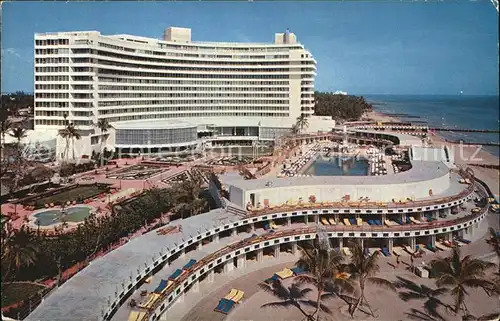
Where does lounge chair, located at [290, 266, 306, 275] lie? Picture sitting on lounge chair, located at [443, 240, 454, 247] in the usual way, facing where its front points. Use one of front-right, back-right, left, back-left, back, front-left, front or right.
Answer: right

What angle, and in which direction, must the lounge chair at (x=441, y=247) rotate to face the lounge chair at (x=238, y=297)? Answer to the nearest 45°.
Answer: approximately 90° to its right

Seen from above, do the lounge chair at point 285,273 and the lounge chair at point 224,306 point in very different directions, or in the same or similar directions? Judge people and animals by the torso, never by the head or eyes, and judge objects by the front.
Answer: same or similar directions

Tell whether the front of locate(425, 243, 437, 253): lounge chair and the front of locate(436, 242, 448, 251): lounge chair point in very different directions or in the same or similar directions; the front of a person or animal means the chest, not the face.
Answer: same or similar directions

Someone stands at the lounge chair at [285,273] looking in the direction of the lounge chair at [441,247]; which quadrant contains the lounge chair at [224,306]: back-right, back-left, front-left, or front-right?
back-right

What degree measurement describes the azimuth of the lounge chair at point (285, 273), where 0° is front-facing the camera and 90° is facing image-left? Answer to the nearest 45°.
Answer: approximately 45°

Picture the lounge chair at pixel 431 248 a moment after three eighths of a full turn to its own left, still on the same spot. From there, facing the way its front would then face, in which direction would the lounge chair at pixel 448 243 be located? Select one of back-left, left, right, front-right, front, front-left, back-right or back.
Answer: front-right

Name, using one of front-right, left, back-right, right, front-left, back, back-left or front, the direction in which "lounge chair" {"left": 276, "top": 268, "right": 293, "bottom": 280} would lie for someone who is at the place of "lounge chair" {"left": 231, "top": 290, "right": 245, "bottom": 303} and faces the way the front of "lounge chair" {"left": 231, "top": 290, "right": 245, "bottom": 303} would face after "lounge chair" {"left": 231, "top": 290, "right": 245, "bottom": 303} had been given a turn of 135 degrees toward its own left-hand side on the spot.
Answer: front-left

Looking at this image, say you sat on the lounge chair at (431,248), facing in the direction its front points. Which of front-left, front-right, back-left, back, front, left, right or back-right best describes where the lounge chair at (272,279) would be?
right

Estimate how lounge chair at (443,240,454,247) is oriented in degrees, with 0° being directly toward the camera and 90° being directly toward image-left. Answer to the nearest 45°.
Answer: approximately 315°
